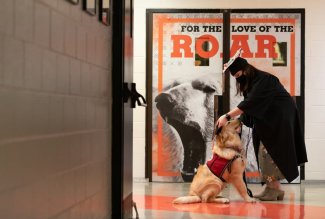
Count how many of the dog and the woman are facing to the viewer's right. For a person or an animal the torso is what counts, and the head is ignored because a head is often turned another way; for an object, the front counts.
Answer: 1

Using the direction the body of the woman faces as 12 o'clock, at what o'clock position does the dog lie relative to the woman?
The dog is roughly at 11 o'clock from the woman.

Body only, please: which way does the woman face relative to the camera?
to the viewer's left

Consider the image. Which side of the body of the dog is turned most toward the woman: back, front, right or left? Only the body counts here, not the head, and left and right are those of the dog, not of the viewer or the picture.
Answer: front

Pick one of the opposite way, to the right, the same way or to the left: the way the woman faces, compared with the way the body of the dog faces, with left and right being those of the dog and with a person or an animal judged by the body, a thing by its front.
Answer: the opposite way

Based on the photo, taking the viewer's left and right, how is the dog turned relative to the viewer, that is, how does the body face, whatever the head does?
facing to the right of the viewer
